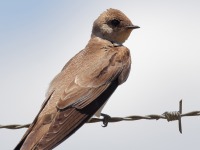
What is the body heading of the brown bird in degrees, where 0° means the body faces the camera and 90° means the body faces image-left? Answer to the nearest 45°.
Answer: approximately 225°
